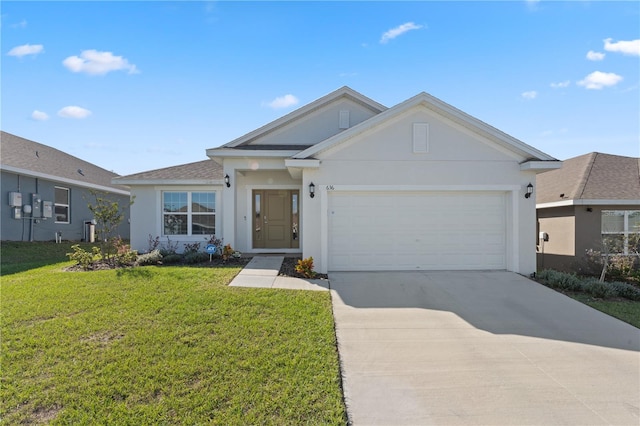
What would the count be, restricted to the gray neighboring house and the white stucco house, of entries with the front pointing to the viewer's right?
0

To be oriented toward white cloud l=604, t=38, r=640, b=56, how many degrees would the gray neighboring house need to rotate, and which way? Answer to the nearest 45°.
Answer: approximately 90° to its left

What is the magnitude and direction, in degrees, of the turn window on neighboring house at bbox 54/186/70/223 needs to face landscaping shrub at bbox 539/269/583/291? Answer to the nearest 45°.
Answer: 0° — it already faces it

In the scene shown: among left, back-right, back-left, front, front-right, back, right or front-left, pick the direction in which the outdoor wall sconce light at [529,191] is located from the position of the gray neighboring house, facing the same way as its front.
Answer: left

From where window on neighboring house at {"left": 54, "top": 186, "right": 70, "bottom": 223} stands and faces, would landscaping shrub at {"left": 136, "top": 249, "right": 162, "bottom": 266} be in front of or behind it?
in front

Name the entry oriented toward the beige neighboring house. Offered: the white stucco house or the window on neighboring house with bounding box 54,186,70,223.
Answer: the window on neighboring house

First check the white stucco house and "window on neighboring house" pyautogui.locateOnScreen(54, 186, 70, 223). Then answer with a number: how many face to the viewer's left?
0

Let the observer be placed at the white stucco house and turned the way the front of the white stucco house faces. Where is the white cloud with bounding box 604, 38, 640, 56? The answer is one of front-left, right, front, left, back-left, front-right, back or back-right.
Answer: left

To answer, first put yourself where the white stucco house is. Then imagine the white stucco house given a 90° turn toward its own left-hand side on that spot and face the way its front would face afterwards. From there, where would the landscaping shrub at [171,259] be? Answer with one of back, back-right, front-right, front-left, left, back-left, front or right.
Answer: back

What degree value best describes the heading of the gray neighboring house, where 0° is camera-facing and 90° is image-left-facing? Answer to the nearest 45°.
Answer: approximately 45°

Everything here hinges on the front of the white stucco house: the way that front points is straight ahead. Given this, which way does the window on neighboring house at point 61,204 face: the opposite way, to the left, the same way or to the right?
to the left

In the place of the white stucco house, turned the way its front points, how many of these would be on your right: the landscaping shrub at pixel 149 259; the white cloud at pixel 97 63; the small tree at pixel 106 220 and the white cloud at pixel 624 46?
3

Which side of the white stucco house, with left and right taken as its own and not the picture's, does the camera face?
front

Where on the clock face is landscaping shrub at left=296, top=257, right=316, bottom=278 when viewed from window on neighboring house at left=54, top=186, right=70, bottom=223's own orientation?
The landscaping shrub is roughly at 1 o'clock from the window on neighboring house.
